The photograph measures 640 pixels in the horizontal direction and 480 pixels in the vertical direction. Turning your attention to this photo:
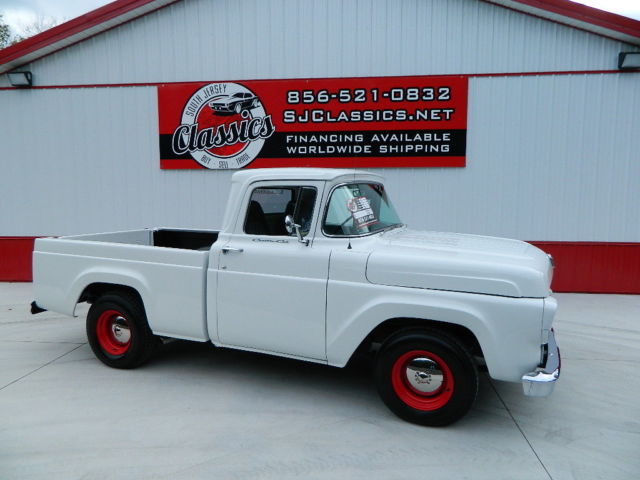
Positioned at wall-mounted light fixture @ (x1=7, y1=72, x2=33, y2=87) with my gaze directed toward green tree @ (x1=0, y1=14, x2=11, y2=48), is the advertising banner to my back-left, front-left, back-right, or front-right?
back-right

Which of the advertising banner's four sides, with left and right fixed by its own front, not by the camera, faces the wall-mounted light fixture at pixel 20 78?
right

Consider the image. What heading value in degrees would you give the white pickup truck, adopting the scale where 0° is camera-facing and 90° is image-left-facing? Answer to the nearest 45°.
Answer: approximately 315°

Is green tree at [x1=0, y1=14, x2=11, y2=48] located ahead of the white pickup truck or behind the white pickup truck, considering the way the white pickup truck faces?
behind

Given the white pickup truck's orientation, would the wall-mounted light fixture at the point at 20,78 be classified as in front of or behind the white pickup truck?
behind

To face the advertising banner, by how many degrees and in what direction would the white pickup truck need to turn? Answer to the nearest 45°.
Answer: approximately 135° to its left

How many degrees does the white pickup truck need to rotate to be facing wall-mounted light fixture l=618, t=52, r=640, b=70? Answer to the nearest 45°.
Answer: approximately 90° to its left

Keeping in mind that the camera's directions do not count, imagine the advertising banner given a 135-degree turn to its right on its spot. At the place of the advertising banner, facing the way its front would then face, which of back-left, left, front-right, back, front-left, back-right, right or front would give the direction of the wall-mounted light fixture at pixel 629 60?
back-right

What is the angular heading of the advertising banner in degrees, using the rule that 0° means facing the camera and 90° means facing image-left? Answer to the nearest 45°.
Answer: approximately 0°
